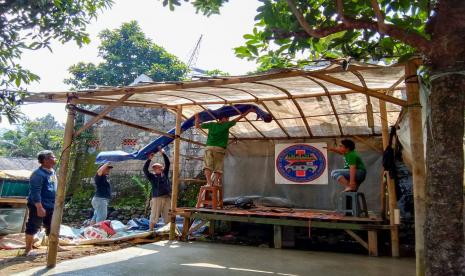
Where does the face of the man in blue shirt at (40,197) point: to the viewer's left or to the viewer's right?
to the viewer's right

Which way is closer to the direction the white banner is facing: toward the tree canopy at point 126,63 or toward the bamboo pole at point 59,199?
the bamboo pole

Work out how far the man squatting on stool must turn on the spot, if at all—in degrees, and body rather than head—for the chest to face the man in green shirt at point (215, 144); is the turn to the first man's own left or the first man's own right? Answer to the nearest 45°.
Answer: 0° — they already face them

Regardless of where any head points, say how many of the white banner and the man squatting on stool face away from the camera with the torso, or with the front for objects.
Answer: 0

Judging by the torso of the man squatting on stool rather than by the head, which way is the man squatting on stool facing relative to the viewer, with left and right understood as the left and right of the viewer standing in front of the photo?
facing to the left of the viewer

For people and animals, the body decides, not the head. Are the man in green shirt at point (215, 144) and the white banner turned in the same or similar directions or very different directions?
very different directions

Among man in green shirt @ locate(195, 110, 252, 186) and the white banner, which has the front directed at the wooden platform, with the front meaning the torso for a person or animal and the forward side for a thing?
the white banner

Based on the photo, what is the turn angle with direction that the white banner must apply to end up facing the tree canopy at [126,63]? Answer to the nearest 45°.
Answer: approximately 135° to its right

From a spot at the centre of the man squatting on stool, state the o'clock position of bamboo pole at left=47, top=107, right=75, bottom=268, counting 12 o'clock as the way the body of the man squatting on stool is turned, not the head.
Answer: The bamboo pole is roughly at 11 o'clock from the man squatting on stool.

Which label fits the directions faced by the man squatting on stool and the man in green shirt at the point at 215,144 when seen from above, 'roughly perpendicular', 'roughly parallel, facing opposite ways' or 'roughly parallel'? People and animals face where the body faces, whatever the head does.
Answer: roughly perpendicular

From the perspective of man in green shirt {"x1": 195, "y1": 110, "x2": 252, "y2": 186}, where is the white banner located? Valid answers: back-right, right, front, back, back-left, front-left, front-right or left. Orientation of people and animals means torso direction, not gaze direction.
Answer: front-right

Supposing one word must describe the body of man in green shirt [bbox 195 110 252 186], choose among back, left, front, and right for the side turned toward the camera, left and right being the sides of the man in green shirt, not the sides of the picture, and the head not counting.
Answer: back

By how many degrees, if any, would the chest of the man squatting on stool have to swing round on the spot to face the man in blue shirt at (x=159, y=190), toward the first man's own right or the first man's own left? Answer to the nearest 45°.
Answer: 0° — they already face them
